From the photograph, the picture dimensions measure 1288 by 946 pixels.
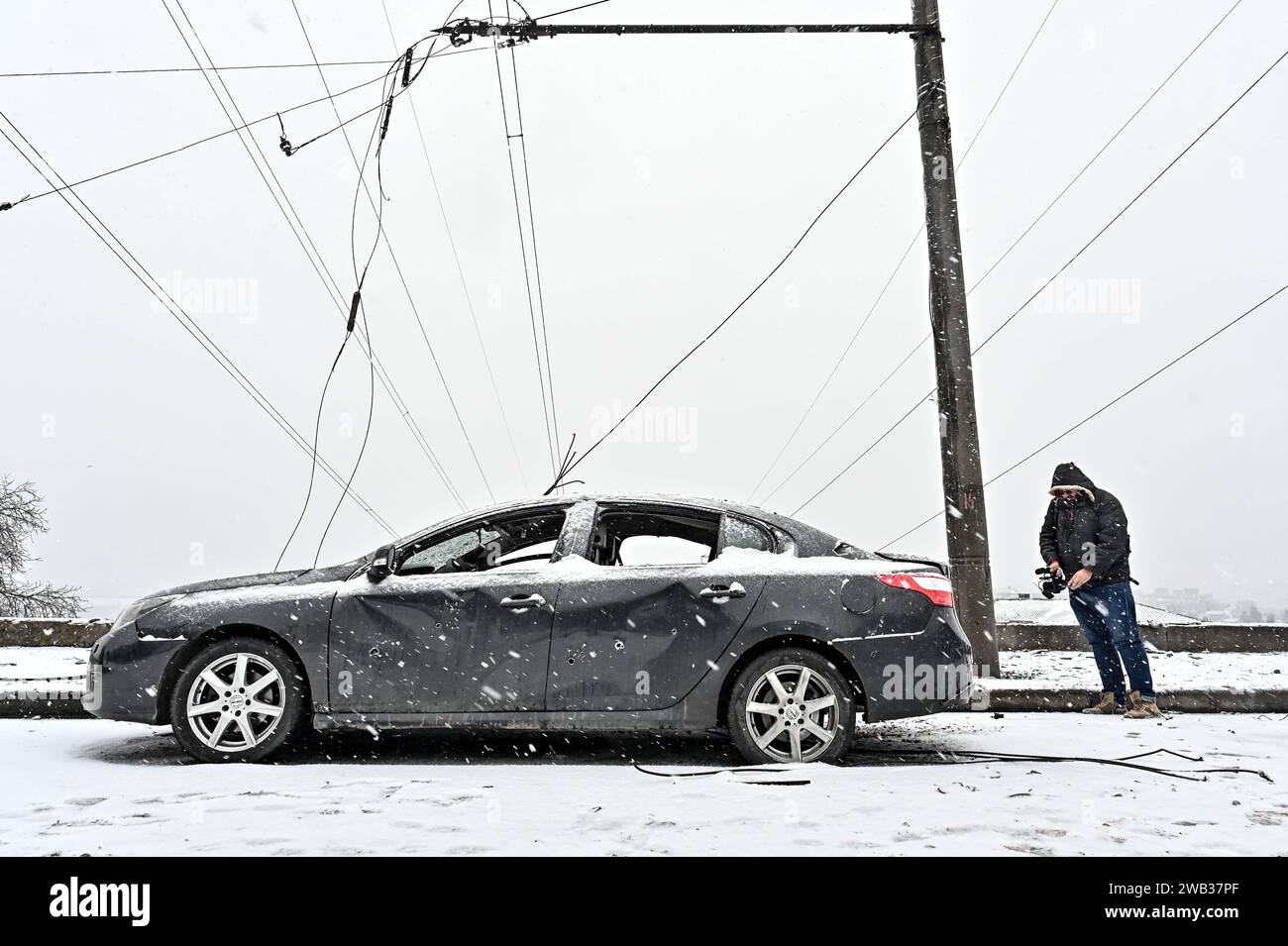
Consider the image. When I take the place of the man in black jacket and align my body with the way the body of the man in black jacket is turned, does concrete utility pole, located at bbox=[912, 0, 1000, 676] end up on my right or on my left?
on my right

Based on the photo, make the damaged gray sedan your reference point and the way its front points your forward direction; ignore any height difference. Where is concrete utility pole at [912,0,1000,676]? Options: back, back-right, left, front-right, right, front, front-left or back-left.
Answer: back-right

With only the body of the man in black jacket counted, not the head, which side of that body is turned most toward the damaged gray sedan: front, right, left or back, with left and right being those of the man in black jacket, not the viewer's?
front

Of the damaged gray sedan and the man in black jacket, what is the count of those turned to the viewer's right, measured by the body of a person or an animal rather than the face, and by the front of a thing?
0

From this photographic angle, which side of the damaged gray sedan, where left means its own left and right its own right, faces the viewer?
left

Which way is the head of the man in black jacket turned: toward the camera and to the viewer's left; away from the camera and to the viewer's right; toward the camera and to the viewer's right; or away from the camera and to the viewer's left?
toward the camera and to the viewer's left

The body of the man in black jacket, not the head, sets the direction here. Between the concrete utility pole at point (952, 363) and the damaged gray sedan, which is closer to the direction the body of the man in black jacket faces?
the damaged gray sedan
